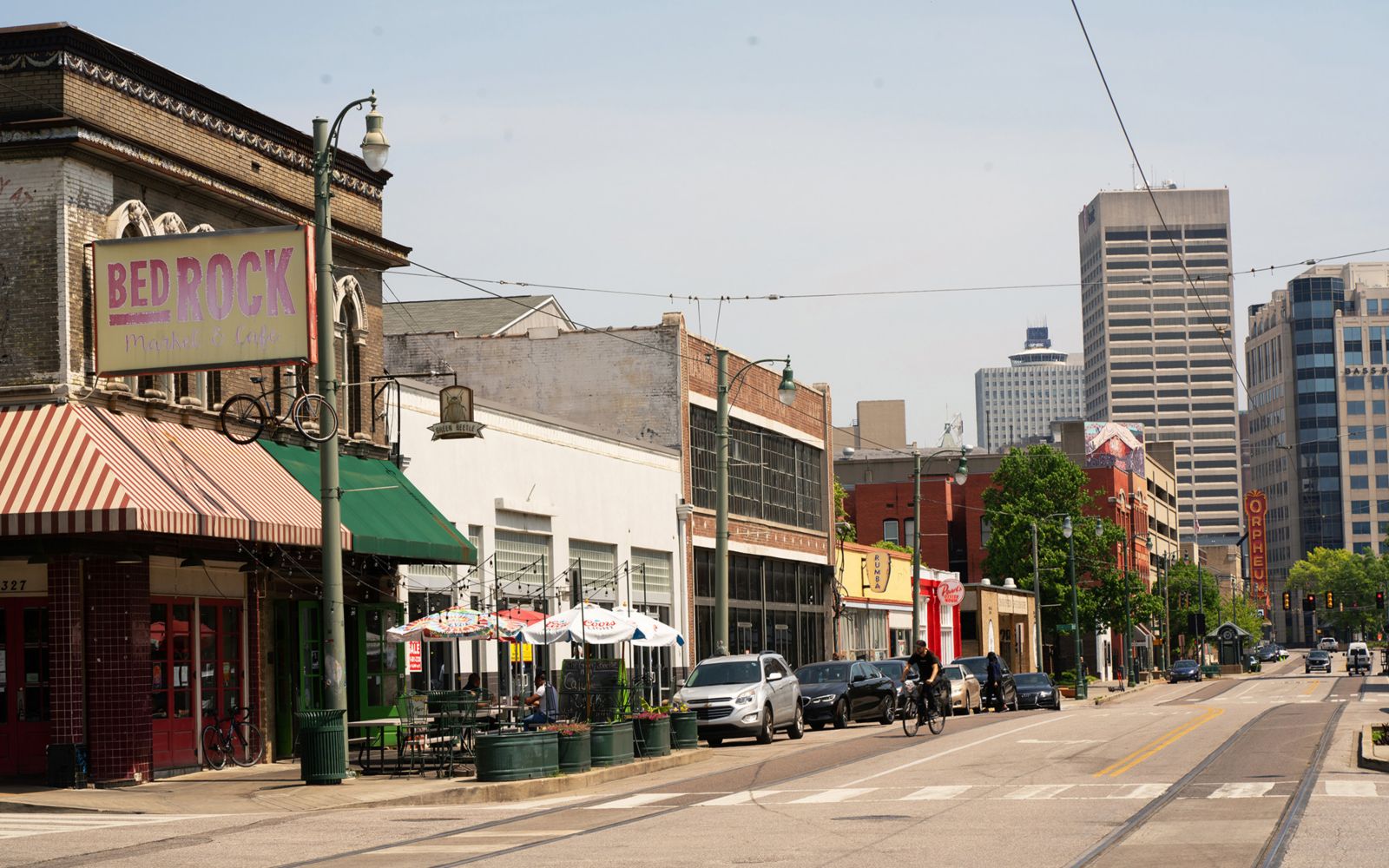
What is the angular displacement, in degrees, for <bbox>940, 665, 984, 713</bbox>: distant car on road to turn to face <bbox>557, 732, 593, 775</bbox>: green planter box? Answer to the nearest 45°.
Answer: approximately 45° to its left

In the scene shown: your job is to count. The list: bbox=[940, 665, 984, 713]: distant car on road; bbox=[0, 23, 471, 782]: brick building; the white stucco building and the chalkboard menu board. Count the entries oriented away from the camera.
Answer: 0

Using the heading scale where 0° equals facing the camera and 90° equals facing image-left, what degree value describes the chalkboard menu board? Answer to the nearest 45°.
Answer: approximately 0°

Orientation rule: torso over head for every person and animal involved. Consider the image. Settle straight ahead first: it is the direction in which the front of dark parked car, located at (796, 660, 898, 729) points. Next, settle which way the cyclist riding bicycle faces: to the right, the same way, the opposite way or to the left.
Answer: the same way

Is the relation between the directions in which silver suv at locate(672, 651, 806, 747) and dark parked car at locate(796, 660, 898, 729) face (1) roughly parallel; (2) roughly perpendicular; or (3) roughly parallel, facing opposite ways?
roughly parallel

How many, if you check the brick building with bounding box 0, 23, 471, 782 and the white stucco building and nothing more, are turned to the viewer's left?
0

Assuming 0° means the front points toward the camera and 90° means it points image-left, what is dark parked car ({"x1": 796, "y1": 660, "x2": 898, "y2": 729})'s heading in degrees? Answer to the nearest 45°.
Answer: approximately 45°

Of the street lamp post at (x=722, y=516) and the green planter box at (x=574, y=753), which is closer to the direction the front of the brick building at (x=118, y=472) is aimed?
the green planter box

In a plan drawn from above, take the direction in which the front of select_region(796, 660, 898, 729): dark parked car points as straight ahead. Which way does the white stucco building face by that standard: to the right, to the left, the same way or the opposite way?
to the left

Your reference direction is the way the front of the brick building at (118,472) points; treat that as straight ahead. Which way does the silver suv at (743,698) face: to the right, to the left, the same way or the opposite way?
to the right

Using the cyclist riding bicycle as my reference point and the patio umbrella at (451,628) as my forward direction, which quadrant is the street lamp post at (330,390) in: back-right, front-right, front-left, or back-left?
front-left

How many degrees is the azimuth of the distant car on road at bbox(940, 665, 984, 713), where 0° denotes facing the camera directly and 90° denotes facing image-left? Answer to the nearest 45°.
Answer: approximately 45°

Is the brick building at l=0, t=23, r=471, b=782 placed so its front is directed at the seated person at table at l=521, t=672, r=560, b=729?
no

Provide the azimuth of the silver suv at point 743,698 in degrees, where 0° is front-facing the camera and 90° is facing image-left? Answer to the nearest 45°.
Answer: approximately 45°

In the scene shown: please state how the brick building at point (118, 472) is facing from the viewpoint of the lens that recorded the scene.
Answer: facing the viewer and to the right of the viewer

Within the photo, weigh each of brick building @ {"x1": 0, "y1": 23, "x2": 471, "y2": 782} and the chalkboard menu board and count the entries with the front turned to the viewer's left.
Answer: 0
